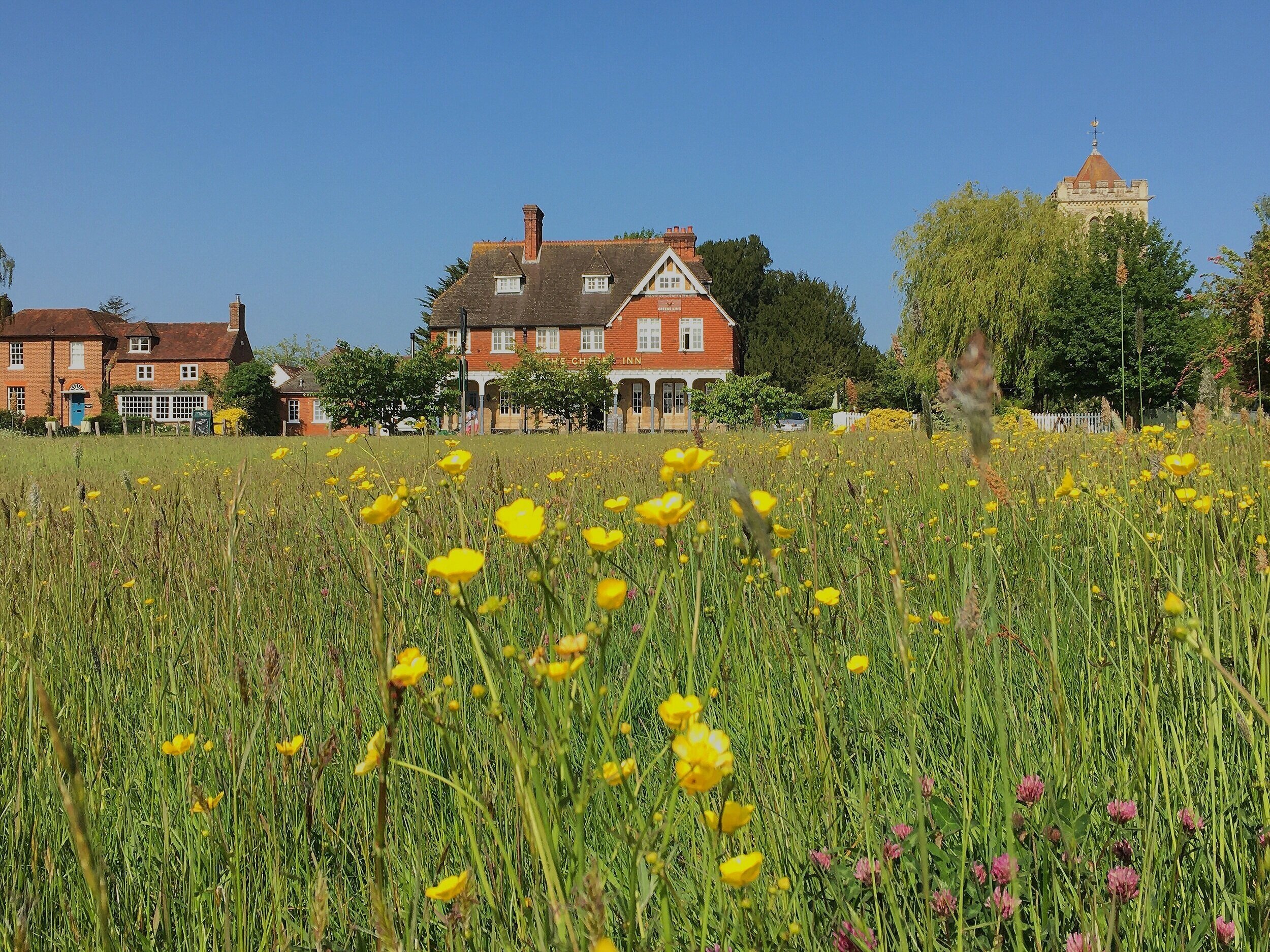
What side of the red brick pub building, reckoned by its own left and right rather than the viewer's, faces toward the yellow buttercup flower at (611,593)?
front

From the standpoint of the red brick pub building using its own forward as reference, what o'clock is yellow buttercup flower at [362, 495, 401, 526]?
The yellow buttercup flower is roughly at 12 o'clock from the red brick pub building.

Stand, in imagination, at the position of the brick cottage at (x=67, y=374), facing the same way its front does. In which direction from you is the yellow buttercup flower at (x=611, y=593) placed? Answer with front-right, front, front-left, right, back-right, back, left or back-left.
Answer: front

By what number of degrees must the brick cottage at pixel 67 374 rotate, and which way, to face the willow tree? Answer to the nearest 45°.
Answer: approximately 45° to its left

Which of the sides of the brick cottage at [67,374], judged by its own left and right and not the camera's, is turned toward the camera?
front

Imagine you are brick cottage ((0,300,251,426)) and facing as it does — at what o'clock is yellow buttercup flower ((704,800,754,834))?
The yellow buttercup flower is roughly at 12 o'clock from the brick cottage.

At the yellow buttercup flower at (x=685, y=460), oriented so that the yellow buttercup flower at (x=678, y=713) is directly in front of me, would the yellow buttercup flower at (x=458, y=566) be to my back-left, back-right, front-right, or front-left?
front-right

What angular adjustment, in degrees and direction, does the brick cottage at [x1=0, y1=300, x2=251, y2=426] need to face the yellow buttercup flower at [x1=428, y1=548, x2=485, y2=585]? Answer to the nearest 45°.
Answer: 0° — it already faces it

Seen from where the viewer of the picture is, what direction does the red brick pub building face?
facing the viewer

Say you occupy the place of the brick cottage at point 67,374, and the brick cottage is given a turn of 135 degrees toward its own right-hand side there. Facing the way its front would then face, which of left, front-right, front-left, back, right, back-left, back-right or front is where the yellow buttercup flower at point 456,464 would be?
back-left

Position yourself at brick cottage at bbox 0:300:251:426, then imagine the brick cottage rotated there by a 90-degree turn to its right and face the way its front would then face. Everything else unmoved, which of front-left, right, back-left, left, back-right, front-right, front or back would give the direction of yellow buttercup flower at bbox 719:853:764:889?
left

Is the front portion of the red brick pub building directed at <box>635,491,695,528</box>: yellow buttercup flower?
yes

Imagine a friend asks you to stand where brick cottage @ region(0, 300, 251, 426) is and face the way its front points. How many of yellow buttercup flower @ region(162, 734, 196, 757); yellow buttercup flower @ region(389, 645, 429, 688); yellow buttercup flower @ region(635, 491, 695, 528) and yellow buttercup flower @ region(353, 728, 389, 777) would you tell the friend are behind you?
0

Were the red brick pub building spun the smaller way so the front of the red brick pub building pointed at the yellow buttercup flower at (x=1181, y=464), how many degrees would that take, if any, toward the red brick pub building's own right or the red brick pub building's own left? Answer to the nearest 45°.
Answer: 0° — it already faces it

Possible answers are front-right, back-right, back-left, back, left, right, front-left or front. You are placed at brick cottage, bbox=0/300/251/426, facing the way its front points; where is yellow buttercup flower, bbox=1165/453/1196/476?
front

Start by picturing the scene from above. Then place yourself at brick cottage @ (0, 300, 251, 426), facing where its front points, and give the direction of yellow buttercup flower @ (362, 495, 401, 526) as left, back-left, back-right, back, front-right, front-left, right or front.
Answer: front

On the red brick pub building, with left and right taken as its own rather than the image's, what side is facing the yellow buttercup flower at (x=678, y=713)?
front

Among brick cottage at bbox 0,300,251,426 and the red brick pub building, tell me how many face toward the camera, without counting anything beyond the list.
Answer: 2
